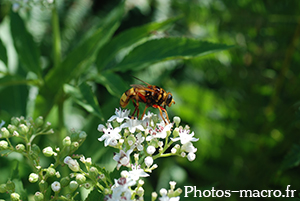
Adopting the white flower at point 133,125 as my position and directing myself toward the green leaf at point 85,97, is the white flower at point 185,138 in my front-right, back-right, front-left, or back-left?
back-right

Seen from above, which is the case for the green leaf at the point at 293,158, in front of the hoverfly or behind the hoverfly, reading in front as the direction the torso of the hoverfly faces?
in front

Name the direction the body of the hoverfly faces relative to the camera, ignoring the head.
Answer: to the viewer's right
